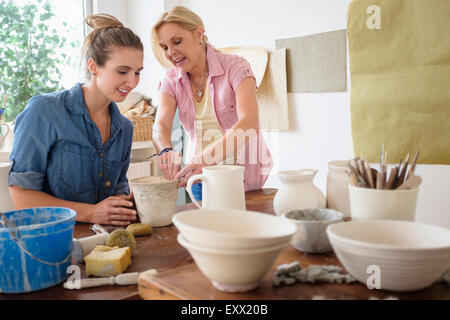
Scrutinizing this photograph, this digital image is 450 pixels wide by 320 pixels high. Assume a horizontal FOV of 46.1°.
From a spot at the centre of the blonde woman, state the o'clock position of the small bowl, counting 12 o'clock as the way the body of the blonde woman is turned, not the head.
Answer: The small bowl is roughly at 10 o'clock from the blonde woman.

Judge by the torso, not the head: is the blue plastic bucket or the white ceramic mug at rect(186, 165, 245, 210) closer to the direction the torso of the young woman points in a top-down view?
the white ceramic mug

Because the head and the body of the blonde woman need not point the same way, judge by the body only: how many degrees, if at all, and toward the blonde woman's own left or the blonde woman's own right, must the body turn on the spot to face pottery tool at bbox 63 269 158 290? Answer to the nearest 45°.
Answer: approximately 45° to the blonde woman's own left

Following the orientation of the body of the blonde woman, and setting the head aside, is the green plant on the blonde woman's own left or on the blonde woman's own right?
on the blonde woman's own right

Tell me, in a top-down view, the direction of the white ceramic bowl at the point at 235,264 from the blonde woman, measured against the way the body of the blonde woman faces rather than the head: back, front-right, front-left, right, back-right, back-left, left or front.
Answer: front-left

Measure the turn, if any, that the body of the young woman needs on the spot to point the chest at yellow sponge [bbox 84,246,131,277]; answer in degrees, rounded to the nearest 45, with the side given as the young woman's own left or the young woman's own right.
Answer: approximately 45° to the young woman's own right

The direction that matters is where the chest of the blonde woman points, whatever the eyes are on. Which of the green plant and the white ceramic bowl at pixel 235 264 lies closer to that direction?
the white ceramic bowl

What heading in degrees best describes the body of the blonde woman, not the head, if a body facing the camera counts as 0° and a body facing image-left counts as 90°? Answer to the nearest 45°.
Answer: approximately 45°
